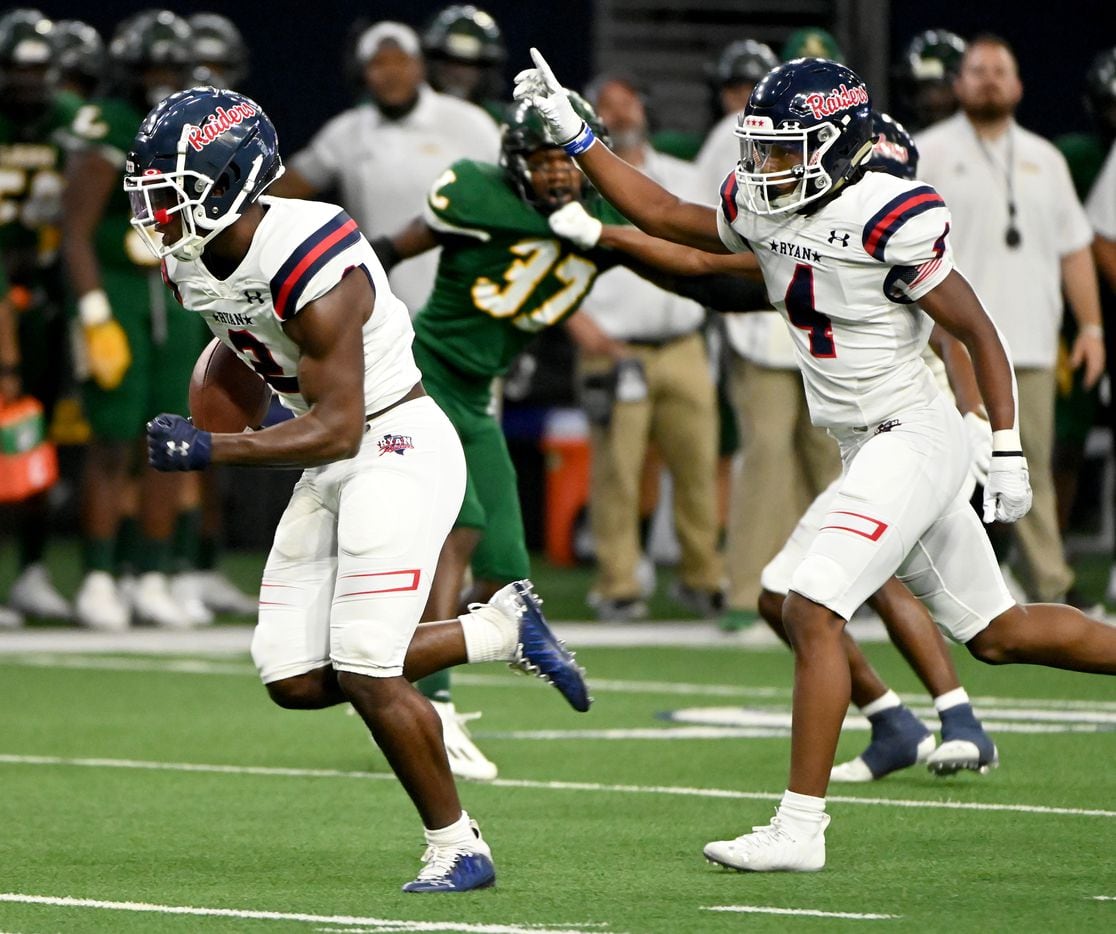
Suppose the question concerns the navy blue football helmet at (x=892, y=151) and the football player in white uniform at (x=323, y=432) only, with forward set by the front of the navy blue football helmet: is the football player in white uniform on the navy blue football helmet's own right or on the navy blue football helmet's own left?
on the navy blue football helmet's own left

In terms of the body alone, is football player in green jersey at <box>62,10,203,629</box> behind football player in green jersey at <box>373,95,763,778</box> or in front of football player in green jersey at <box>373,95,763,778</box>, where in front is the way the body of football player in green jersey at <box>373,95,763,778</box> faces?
behind

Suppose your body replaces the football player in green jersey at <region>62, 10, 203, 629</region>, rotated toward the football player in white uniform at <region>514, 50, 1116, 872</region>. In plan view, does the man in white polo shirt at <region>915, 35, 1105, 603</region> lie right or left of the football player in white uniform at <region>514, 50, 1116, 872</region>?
left

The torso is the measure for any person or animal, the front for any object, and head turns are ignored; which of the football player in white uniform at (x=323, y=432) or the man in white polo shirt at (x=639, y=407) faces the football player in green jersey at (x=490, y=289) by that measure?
the man in white polo shirt

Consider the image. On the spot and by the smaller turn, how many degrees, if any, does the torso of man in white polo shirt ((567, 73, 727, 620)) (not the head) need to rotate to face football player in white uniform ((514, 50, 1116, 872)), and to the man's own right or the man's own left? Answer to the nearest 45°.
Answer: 0° — they already face them

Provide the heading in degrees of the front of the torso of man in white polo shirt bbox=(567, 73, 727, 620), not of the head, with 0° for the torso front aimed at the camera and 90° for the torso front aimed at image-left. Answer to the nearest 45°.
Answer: approximately 0°

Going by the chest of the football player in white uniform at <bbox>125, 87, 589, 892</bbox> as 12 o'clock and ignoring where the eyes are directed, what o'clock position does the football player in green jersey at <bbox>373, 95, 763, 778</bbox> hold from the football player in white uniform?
The football player in green jersey is roughly at 5 o'clock from the football player in white uniform.

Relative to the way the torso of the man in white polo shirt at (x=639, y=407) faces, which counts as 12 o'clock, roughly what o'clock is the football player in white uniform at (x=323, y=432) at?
The football player in white uniform is roughly at 12 o'clock from the man in white polo shirt.

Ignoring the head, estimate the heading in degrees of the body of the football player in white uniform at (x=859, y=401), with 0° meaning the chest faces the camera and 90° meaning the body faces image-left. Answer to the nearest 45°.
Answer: approximately 45°

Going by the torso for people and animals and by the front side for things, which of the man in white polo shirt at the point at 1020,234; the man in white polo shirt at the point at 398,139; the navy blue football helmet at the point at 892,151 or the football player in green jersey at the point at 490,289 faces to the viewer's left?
the navy blue football helmet

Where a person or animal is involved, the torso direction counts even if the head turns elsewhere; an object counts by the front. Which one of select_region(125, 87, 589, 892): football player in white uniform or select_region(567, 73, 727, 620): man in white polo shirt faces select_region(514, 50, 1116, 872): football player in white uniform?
the man in white polo shirt

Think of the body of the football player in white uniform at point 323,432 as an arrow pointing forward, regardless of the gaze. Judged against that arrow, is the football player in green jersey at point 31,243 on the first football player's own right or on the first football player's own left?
on the first football player's own right

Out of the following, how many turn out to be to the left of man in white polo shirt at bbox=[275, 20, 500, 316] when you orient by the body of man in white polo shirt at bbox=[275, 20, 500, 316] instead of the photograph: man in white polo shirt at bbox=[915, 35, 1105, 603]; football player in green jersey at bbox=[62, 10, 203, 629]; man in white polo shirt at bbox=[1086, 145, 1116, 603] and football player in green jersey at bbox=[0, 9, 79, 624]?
2

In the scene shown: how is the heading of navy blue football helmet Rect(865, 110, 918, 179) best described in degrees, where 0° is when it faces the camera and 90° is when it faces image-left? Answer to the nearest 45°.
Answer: approximately 90°
